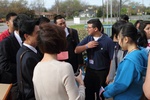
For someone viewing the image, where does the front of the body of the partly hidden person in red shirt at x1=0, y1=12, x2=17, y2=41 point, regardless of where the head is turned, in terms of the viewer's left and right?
facing the viewer and to the right of the viewer

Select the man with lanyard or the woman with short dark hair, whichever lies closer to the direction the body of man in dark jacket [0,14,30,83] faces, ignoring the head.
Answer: the man with lanyard

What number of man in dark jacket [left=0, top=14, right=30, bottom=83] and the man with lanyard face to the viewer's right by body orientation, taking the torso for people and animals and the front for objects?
1

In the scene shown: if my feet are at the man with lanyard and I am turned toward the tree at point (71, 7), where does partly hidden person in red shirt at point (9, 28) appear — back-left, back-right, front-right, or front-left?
front-left

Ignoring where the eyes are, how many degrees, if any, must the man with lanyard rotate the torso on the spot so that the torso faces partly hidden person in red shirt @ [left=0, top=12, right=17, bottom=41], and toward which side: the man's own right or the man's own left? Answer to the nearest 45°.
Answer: approximately 45° to the man's own right

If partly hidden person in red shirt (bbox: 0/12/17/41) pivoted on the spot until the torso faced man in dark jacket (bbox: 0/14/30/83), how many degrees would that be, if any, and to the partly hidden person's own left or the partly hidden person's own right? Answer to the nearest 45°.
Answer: approximately 45° to the partly hidden person's own right

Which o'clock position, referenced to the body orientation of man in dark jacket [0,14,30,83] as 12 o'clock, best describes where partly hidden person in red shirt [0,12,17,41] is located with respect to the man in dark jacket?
The partly hidden person in red shirt is roughly at 9 o'clock from the man in dark jacket.

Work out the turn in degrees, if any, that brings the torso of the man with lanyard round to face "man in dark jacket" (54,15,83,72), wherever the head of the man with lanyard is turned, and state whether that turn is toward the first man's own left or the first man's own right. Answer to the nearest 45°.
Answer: approximately 90° to the first man's own right

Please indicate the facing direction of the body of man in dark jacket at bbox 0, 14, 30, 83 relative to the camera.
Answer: to the viewer's right

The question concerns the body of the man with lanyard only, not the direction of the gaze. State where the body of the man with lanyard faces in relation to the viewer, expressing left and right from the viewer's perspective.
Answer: facing the viewer and to the left of the viewer

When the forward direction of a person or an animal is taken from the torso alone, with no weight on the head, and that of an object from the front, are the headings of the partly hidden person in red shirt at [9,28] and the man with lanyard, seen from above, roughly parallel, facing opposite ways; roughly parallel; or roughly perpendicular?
roughly perpendicular

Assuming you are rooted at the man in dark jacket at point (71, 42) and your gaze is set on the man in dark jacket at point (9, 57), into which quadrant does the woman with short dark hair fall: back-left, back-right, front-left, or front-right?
front-left

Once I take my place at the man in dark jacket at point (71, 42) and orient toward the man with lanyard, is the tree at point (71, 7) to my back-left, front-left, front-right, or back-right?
back-left

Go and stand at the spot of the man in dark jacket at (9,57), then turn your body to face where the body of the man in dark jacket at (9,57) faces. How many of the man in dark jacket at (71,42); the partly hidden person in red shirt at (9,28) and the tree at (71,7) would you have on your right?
0

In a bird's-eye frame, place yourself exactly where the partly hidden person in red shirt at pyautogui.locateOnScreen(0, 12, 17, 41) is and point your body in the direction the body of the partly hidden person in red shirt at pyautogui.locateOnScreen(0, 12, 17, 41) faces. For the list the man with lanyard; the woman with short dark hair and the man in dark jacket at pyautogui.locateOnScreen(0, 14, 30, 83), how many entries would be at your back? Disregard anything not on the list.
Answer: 0

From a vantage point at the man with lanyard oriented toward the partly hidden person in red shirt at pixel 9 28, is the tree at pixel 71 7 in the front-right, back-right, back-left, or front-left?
front-right

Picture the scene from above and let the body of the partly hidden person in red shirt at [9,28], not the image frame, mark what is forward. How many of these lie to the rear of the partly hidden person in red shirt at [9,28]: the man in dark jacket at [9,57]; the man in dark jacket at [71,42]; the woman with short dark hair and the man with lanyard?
0
